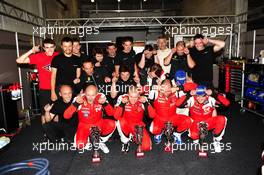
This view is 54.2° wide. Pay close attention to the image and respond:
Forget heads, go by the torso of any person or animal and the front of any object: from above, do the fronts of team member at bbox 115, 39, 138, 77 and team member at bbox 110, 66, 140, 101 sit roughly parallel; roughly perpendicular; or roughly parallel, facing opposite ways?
roughly parallel

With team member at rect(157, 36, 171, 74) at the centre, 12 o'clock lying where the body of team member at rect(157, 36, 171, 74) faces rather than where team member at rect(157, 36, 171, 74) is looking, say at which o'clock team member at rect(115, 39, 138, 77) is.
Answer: team member at rect(115, 39, 138, 77) is roughly at 2 o'clock from team member at rect(157, 36, 171, 74).

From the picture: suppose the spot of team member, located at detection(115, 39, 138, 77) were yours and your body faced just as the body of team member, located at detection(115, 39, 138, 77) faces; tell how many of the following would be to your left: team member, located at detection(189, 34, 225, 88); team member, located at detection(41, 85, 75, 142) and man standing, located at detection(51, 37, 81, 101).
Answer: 1

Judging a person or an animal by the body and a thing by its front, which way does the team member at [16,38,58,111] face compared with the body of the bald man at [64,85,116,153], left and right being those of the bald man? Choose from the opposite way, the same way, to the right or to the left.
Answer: the same way

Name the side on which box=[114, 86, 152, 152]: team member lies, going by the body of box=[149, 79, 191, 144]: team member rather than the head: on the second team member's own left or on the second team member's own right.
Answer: on the second team member's own right

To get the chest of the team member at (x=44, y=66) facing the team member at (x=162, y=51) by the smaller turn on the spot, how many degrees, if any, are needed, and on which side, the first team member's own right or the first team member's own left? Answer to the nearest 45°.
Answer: approximately 90° to the first team member's own left

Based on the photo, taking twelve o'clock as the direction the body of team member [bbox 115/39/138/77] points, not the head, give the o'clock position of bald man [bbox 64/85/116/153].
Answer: The bald man is roughly at 1 o'clock from the team member.

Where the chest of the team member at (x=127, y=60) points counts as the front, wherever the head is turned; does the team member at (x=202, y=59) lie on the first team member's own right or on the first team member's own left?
on the first team member's own left

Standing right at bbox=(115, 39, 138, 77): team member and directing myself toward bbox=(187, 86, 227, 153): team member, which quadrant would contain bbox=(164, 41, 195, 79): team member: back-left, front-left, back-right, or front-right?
front-left

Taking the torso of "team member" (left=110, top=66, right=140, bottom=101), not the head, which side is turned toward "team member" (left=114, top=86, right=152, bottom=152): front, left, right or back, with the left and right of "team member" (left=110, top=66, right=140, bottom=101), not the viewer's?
front

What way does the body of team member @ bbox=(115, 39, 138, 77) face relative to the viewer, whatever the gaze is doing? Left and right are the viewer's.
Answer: facing the viewer

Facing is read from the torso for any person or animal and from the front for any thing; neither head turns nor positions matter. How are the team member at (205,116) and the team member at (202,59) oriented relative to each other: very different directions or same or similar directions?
same or similar directions

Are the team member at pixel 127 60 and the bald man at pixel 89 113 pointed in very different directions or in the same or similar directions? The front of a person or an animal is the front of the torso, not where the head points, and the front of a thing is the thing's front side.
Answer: same or similar directions

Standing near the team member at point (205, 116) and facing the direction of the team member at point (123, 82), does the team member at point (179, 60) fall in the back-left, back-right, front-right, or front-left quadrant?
front-right

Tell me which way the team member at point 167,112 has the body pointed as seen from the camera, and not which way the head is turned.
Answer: toward the camera

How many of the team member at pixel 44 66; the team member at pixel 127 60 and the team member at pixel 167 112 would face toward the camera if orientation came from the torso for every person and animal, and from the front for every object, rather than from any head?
3

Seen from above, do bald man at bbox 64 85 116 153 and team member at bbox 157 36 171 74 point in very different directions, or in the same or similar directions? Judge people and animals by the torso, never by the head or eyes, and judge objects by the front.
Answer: same or similar directions
